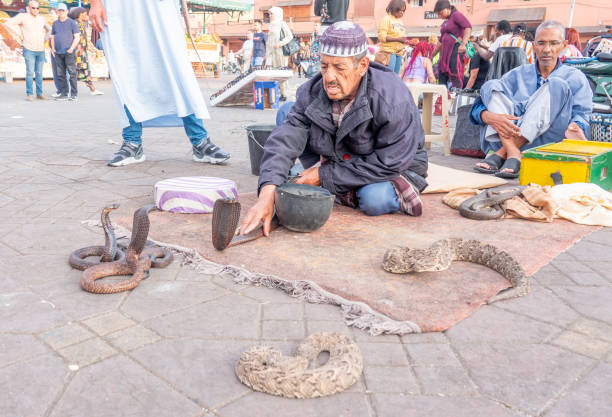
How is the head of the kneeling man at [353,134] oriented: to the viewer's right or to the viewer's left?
to the viewer's left

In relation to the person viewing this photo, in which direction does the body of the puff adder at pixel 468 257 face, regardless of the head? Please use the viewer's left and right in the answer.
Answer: facing to the left of the viewer

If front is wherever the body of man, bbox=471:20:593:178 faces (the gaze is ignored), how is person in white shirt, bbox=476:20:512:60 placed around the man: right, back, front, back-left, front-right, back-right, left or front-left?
back-right

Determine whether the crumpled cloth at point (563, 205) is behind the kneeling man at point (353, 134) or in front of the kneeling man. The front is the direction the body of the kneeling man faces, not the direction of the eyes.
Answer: behind

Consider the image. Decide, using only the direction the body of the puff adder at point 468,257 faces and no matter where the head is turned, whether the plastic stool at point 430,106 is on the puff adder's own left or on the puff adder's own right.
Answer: on the puff adder's own right

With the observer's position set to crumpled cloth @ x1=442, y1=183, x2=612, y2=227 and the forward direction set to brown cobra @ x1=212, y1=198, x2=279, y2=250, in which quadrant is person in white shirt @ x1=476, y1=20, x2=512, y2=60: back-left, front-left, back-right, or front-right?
back-right

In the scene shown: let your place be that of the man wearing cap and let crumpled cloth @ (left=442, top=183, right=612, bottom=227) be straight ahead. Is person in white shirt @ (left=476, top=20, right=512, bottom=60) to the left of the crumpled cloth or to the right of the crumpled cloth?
left

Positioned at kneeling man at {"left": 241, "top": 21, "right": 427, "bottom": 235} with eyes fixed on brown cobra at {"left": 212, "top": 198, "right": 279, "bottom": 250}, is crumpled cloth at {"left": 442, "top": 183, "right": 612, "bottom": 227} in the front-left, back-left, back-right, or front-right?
back-left

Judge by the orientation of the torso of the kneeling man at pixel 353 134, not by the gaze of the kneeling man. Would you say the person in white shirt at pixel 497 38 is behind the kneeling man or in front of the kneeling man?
behind
